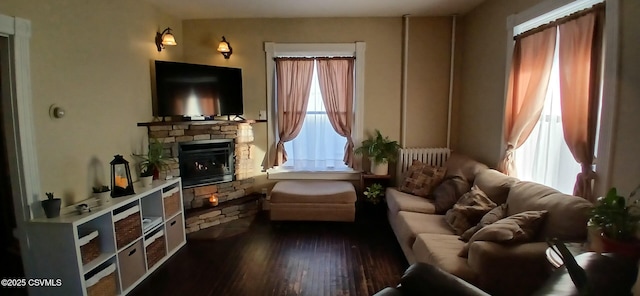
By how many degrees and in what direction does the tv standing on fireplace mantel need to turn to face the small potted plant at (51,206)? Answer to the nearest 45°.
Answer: approximately 90° to its right

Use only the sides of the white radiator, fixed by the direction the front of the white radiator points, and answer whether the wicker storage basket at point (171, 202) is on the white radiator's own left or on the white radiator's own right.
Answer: on the white radiator's own right

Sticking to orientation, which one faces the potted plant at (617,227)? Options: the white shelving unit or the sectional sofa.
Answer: the white shelving unit

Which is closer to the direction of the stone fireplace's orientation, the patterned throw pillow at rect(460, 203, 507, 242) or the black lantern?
the patterned throw pillow

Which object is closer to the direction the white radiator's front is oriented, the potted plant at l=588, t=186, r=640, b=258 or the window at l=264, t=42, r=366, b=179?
the potted plant

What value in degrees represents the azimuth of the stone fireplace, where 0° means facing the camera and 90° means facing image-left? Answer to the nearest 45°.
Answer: approximately 315°

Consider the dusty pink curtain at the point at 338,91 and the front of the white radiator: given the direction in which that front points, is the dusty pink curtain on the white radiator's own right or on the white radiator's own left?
on the white radiator's own right
